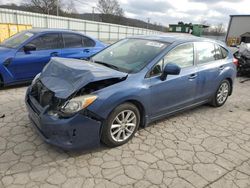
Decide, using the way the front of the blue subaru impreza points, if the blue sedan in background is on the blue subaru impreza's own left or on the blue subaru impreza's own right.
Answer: on the blue subaru impreza's own right

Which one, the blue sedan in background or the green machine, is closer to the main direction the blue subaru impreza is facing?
the blue sedan in background

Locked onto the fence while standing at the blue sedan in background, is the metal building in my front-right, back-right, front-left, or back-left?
front-right

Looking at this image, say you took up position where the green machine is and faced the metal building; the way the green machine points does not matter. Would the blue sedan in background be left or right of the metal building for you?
right

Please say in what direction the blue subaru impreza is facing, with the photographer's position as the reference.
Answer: facing the viewer and to the left of the viewer

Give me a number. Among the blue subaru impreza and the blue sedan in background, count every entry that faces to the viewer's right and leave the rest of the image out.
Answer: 0

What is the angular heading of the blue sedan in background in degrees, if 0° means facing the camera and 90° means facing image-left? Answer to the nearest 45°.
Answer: approximately 45°

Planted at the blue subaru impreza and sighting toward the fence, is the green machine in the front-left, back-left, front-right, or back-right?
front-right

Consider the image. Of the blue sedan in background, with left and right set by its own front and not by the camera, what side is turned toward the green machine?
back

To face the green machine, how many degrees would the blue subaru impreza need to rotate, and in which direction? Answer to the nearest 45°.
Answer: approximately 135° to its right
